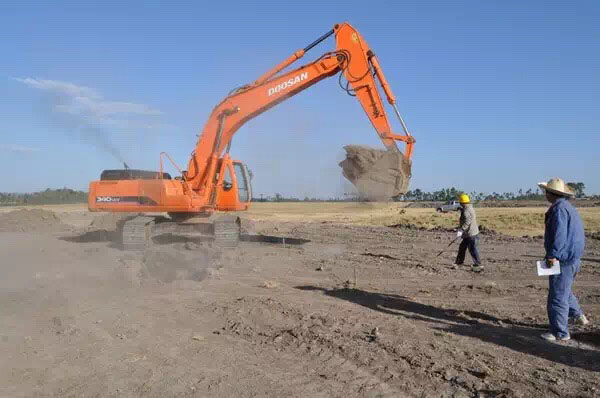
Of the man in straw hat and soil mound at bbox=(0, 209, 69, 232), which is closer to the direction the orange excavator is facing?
the man in straw hat

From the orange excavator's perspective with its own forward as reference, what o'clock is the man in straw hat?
The man in straw hat is roughly at 2 o'clock from the orange excavator.

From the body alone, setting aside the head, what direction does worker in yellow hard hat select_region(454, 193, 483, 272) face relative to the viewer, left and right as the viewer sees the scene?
facing to the left of the viewer

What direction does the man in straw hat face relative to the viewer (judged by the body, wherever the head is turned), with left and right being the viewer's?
facing to the left of the viewer

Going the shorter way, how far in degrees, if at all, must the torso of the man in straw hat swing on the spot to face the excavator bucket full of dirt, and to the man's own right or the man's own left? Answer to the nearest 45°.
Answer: approximately 45° to the man's own right

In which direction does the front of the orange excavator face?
to the viewer's right

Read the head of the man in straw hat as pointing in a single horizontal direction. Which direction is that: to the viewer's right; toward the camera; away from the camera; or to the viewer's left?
to the viewer's left
